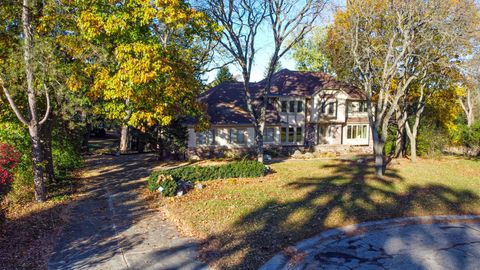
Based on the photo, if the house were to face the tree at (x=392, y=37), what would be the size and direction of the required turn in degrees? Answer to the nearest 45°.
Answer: approximately 45° to its left

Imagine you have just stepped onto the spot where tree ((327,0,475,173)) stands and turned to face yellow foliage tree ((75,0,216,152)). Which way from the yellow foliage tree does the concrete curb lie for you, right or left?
left

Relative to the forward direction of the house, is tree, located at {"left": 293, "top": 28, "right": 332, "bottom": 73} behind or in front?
behind

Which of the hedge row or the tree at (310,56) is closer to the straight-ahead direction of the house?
the hedge row

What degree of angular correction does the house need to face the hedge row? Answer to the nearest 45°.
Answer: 0° — it already faces it

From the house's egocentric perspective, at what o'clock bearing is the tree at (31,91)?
The tree is roughly at 1 o'clock from the house.

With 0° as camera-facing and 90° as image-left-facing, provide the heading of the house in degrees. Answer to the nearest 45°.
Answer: approximately 0°

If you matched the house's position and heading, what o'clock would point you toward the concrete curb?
The concrete curb is roughly at 12 o'clock from the house.
